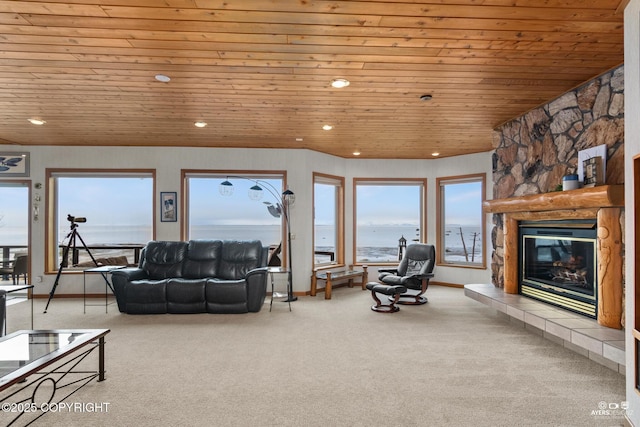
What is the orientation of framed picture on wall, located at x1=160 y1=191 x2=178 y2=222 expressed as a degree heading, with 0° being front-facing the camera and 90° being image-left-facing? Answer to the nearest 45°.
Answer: approximately 0°

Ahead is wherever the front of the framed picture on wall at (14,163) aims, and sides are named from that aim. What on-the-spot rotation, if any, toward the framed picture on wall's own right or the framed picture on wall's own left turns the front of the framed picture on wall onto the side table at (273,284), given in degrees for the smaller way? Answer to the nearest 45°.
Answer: approximately 45° to the framed picture on wall's own left

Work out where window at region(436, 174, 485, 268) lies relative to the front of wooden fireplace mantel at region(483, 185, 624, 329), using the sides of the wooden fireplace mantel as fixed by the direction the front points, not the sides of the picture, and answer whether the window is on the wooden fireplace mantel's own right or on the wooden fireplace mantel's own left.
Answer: on the wooden fireplace mantel's own right

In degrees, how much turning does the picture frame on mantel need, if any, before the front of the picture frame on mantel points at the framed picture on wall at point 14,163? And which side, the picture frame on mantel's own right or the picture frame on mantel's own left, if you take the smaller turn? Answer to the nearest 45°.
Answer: approximately 45° to the picture frame on mantel's own right

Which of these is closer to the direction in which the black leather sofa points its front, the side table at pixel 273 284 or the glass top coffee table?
the glass top coffee table

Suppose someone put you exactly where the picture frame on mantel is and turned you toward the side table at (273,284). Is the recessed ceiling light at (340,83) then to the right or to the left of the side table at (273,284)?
left

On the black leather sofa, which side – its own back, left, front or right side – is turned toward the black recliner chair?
left

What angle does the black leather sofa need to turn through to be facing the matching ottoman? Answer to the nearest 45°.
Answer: approximately 90° to its left

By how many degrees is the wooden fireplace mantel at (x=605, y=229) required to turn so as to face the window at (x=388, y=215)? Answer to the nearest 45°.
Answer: approximately 90° to its right
